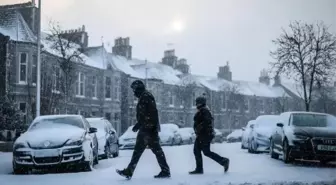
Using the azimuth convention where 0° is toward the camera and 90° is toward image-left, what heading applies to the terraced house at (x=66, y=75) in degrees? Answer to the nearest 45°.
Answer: approximately 315°

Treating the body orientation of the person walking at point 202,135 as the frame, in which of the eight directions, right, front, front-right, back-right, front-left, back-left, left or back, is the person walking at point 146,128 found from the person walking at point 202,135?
front-left

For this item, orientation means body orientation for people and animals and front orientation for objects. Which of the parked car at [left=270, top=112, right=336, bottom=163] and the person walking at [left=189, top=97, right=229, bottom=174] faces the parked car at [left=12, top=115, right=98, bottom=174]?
the person walking

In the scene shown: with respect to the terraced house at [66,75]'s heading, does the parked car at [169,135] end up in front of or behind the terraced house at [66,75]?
in front

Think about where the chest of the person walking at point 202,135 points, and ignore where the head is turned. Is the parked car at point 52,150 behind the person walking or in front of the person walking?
in front

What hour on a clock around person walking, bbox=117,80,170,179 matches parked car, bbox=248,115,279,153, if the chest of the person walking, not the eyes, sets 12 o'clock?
The parked car is roughly at 4 o'clock from the person walking.

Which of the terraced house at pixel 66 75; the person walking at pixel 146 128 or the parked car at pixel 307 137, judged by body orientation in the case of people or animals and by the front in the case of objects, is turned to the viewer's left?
the person walking

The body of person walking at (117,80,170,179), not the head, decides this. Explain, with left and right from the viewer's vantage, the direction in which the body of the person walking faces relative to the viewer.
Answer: facing to the left of the viewer

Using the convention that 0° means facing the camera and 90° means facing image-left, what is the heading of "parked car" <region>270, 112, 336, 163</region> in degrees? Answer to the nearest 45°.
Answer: approximately 315°

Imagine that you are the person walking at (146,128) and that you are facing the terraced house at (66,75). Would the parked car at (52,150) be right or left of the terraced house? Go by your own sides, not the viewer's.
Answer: left

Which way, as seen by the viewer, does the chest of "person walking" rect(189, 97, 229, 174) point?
to the viewer's left

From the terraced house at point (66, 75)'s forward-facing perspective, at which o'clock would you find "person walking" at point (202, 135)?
The person walking is roughly at 1 o'clock from the terraced house.

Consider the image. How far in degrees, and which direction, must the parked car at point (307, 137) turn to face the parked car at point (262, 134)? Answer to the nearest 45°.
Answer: approximately 135° to its left
